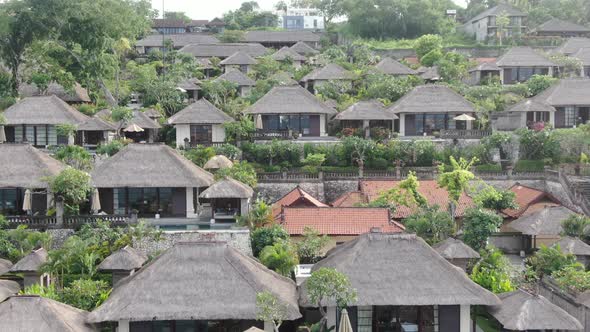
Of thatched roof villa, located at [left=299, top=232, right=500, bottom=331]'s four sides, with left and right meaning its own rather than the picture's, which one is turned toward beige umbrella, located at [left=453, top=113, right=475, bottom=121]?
back

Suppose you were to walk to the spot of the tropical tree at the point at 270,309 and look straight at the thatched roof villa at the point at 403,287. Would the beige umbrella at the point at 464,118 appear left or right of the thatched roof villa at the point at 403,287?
left

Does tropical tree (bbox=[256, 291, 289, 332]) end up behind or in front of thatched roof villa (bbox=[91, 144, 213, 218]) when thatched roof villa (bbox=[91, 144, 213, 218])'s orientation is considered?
in front

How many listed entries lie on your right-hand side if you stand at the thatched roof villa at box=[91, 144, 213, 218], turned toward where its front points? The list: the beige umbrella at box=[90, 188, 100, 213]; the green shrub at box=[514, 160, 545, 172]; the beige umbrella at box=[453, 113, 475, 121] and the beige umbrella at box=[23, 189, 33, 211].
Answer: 2

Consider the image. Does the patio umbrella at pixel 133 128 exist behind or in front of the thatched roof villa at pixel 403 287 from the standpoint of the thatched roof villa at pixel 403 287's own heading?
behind

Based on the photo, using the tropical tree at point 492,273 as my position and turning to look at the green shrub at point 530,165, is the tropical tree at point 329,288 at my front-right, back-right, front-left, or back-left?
back-left

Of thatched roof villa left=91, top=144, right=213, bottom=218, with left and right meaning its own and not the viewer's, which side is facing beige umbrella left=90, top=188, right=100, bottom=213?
right

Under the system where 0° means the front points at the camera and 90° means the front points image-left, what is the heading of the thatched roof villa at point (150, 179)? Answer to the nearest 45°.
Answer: approximately 0°

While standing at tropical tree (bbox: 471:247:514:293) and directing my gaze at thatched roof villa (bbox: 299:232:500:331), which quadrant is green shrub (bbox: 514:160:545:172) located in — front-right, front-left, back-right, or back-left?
back-right

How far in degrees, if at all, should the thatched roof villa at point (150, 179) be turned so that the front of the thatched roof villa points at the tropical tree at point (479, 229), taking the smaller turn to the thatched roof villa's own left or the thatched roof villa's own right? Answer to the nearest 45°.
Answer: approximately 90° to the thatched roof villa's own left

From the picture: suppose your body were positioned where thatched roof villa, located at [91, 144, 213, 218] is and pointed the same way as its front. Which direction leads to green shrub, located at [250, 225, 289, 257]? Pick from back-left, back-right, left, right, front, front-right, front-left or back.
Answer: front-left

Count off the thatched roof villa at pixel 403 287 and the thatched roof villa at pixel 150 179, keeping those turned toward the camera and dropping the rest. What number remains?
2

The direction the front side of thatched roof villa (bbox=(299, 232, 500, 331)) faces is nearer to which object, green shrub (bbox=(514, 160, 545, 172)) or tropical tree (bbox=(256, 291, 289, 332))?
the tropical tree

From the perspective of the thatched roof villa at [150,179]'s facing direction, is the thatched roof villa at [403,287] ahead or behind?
ahead

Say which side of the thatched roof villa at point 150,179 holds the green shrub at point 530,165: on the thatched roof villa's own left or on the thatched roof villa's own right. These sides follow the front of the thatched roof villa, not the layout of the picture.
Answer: on the thatched roof villa's own left

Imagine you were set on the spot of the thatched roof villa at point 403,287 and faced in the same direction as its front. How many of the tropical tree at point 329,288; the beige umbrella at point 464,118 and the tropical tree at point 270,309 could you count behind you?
1
